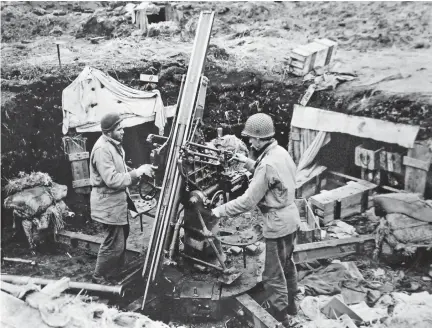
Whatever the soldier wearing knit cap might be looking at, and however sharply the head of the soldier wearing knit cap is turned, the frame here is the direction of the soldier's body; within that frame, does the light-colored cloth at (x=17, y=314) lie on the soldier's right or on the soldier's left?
on the soldier's right

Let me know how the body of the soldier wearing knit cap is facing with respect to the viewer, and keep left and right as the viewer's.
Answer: facing to the right of the viewer

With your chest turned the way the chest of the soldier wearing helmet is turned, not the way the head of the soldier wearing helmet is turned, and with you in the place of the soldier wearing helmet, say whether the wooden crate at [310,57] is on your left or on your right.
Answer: on your right

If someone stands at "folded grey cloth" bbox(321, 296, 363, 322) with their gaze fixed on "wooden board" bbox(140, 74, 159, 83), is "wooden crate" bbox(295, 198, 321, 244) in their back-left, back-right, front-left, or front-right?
front-right

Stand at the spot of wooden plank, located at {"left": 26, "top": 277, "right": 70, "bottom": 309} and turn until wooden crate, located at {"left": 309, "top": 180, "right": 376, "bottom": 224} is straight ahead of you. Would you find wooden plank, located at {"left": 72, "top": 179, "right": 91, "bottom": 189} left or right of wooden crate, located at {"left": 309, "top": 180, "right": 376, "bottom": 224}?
left

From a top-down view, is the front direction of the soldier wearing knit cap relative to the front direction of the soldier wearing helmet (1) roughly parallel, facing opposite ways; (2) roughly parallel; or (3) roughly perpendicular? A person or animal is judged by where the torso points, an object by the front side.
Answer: roughly parallel, facing opposite ways

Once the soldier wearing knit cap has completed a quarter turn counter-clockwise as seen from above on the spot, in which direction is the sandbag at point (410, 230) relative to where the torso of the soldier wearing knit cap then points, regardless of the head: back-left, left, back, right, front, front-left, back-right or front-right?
right

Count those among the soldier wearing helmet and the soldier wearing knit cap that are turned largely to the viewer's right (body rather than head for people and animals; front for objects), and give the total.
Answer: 1

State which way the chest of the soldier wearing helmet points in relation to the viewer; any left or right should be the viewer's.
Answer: facing to the left of the viewer

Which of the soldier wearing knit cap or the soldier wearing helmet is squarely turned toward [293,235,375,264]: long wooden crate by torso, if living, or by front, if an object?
the soldier wearing knit cap

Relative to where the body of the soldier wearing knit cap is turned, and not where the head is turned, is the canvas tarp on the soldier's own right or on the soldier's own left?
on the soldier's own left

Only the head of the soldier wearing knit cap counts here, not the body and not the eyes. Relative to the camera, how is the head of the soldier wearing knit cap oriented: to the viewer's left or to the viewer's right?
to the viewer's right

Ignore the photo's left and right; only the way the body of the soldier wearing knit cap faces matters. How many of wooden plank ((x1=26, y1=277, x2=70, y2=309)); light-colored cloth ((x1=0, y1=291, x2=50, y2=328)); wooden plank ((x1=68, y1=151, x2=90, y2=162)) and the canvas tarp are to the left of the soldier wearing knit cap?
2

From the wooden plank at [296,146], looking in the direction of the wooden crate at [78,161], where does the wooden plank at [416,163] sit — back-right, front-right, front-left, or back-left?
back-left

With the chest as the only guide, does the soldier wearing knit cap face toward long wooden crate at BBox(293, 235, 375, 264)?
yes
